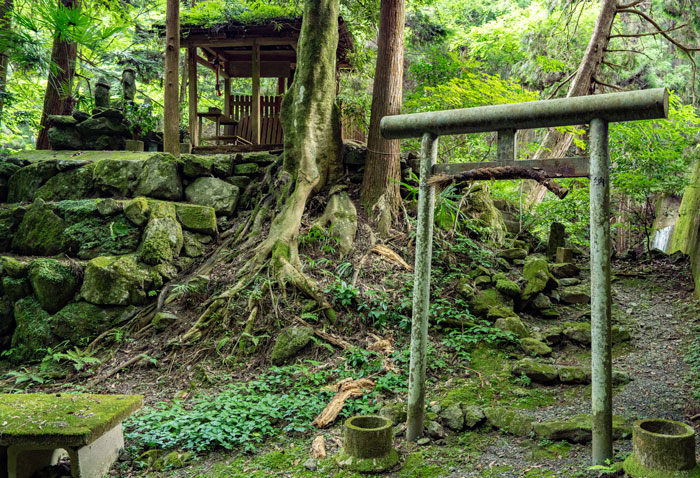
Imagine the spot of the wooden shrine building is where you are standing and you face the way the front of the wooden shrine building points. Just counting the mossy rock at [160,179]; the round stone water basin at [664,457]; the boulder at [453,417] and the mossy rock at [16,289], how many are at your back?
0

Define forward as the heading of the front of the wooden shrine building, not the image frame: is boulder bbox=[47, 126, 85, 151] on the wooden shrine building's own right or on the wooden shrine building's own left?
on the wooden shrine building's own right

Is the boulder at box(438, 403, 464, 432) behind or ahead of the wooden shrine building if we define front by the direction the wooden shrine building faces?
ahead

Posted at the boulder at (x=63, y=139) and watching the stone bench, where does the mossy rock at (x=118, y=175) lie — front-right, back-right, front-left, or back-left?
front-left

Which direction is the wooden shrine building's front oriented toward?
toward the camera

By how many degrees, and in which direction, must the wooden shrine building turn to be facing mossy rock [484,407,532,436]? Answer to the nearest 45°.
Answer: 0° — it already faces it

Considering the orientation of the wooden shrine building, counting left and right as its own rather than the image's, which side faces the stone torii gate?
front

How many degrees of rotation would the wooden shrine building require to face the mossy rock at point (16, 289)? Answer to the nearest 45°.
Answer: approximately 45° to its right

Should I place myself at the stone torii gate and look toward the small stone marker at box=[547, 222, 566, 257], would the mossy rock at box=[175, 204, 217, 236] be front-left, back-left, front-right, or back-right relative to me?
front-left

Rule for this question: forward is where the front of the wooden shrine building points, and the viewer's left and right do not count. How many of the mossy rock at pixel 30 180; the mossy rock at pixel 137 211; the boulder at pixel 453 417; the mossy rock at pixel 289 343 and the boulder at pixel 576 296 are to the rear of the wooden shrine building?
0

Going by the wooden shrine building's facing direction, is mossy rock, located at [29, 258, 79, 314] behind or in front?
in front

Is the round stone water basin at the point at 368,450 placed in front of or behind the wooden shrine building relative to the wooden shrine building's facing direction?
in front

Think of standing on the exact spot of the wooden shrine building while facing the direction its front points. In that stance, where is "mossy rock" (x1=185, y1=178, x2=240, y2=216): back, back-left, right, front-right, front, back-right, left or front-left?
front

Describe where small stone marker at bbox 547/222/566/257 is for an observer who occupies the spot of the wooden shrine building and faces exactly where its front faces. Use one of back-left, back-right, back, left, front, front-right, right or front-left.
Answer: front-left

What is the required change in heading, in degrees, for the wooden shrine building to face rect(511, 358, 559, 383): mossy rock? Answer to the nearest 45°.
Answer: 0° — it already faces it

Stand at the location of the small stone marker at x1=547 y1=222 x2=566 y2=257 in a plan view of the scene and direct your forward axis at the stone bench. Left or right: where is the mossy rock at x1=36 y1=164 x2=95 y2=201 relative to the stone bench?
right
